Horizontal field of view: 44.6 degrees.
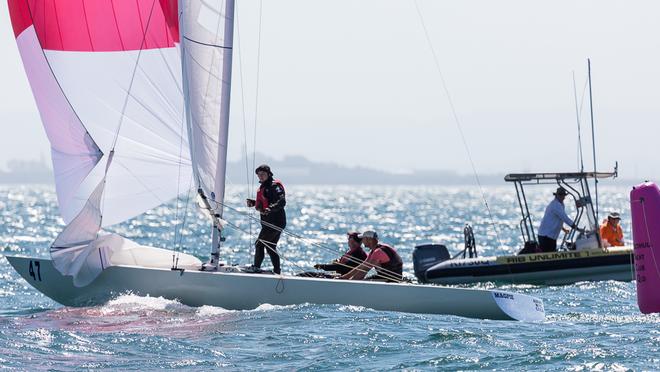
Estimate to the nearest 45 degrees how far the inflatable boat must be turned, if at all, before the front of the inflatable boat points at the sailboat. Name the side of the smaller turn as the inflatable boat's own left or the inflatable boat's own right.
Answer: approximately 135° to the inflatable boat's own right

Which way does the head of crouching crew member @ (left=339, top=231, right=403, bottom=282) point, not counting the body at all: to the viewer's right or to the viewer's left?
to the viewer's left

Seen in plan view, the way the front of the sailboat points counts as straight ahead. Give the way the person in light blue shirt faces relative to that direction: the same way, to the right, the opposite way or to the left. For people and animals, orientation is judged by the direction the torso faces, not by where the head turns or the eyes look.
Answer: the opposite way

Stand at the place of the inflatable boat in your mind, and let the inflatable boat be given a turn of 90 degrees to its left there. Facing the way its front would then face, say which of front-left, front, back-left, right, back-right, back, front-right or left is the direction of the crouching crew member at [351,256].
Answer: back-left

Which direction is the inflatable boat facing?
to the viewer's right

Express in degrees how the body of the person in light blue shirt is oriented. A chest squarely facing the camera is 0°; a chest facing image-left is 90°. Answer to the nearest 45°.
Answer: approximately 270°

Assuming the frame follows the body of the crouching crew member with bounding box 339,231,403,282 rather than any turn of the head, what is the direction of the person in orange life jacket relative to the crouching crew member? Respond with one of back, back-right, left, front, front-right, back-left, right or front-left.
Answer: back-right

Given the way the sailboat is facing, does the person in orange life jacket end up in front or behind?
behind

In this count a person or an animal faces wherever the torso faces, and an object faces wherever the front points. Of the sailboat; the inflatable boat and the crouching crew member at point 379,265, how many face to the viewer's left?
2
